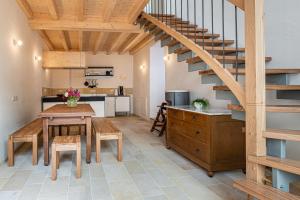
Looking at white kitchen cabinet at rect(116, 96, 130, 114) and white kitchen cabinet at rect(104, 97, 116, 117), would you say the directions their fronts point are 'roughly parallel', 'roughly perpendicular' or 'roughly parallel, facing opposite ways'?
roughly parallel

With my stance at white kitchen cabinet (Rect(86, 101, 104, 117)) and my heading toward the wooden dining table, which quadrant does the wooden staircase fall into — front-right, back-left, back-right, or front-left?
front-left

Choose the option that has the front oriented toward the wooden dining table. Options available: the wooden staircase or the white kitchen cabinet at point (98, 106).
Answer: the white kitchen cabinet

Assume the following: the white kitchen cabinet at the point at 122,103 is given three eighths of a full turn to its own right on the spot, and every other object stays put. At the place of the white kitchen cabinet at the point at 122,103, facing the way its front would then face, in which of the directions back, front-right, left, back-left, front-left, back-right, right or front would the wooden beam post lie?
back-left

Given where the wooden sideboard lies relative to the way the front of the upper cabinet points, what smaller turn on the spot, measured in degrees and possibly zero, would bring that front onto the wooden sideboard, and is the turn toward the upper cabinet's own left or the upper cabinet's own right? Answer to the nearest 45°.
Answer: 0° — it already faces it

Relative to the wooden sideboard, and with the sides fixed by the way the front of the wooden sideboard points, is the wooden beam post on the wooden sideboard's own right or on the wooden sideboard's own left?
on the wooden sideboard's own left

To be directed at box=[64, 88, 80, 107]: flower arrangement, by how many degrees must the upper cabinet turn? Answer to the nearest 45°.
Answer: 0° — it already faces it

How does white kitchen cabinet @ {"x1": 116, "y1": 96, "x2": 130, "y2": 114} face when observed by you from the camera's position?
facing the viewer

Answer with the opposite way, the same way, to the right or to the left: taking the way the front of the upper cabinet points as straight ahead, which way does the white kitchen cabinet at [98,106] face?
the same way

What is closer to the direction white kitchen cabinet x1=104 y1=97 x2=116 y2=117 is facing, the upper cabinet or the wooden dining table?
the wooden dining table

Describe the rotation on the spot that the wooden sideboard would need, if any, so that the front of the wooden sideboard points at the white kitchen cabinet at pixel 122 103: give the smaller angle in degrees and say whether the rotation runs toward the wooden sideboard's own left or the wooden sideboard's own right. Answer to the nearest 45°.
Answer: approximately 90° to the wooden sideboard's own right

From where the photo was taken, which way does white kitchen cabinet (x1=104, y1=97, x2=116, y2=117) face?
toward the camera

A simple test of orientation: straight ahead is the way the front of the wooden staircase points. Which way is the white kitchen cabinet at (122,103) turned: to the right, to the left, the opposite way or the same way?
the same way
